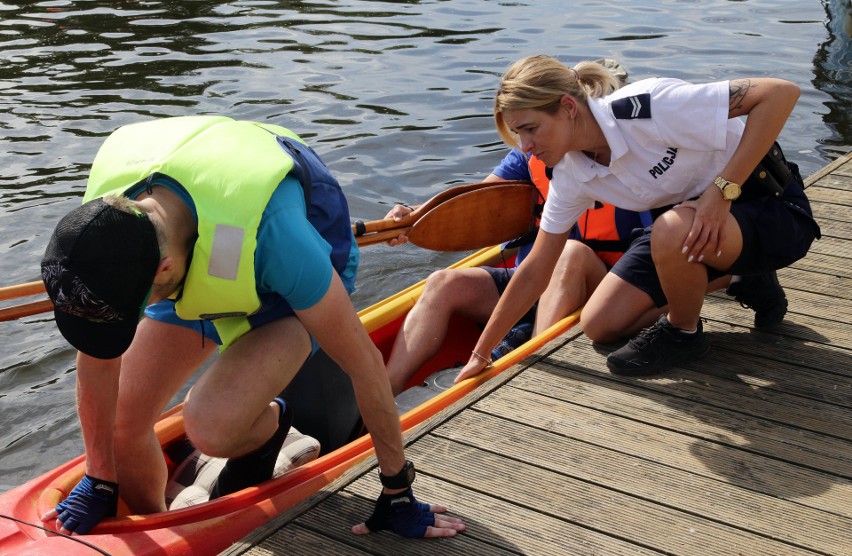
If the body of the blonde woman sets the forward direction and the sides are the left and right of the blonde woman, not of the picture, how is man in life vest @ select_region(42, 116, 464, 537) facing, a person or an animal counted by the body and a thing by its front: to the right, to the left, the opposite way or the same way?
the same way

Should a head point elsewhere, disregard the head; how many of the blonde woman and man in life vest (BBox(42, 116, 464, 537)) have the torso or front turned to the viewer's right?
0

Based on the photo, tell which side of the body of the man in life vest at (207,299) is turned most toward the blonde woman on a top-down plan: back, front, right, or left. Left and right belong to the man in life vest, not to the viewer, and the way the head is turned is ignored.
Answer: back

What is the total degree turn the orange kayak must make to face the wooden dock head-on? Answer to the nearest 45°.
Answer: approximately 135° to its left

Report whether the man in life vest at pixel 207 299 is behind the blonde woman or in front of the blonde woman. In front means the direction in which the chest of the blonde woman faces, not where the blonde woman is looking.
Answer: in front

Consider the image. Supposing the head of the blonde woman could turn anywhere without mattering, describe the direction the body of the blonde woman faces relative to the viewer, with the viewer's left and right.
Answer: facing the viewer and to the left of the viewer

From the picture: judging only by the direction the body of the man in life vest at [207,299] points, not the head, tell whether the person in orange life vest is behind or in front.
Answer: behind
